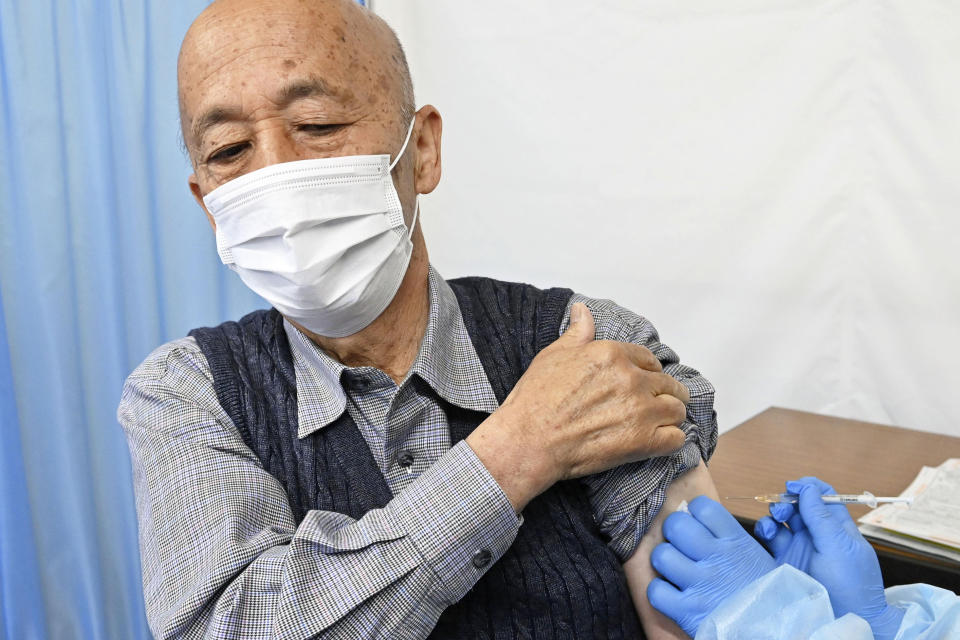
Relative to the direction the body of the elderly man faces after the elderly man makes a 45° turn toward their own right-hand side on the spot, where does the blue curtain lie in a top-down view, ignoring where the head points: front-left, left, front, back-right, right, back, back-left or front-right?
right

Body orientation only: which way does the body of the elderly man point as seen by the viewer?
toward the camera

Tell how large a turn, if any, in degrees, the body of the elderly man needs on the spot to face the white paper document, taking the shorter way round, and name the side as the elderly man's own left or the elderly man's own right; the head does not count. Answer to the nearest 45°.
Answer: approximately 90° to the elderly man's own left

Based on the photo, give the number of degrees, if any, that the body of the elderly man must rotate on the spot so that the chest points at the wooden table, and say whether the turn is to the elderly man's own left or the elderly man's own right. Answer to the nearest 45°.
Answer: approximately 135° to the elderly man's own left
